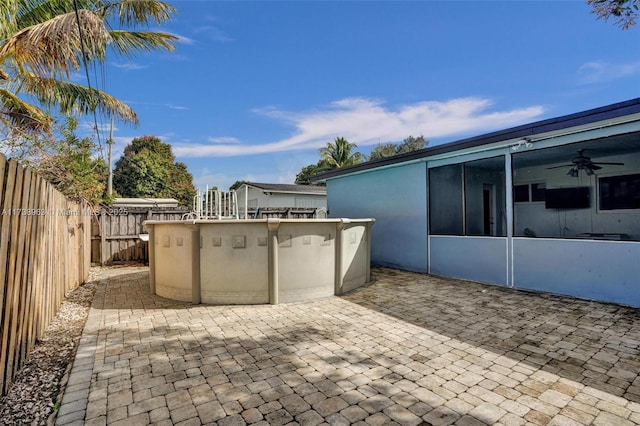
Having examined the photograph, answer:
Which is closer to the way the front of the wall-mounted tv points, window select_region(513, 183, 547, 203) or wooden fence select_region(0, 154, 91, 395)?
the wooden fence

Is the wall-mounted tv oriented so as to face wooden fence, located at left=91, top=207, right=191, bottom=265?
no

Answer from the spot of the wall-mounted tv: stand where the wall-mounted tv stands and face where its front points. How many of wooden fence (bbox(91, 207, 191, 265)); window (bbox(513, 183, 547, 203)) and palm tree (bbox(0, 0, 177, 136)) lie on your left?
0

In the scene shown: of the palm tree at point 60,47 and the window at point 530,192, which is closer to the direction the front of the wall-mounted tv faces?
the palm tree

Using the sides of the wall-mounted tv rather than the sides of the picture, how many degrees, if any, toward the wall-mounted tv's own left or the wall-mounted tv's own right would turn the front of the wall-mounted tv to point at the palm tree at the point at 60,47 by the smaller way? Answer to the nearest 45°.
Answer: approximately 45° to the wall-mounted tv's own right

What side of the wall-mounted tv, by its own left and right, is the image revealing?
front

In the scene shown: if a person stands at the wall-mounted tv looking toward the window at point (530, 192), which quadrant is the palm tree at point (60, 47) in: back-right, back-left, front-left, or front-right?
front-left

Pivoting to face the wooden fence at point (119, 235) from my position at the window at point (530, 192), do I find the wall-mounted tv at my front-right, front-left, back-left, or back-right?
back-left

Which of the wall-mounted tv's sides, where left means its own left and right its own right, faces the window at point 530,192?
right

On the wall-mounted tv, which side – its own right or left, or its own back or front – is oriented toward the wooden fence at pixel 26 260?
front

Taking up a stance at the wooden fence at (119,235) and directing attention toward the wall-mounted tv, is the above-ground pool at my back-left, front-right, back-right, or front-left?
front-right
